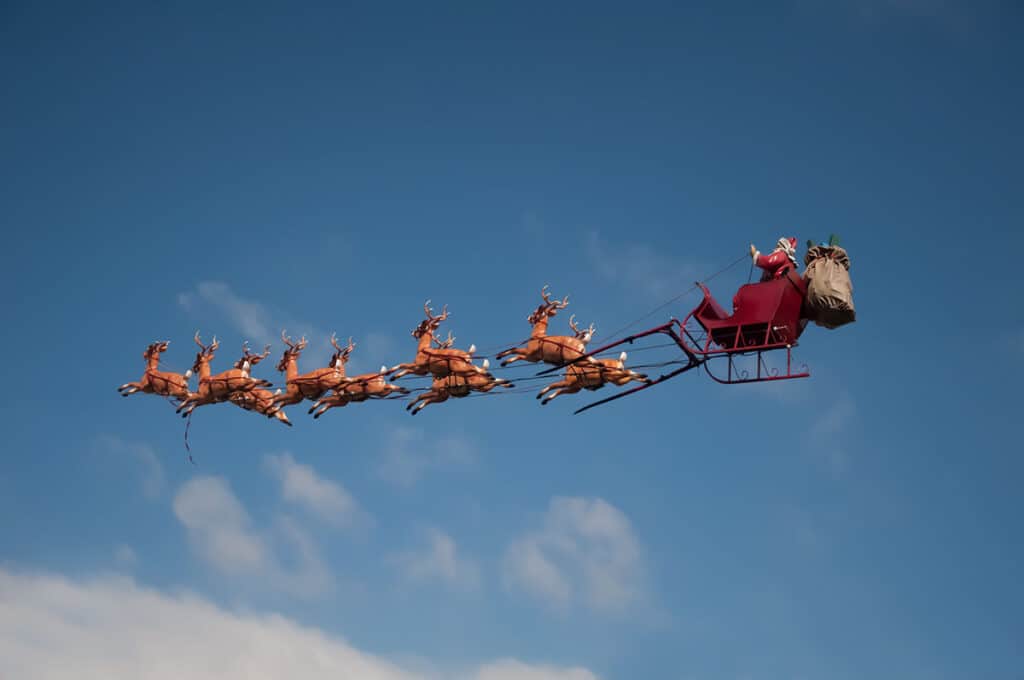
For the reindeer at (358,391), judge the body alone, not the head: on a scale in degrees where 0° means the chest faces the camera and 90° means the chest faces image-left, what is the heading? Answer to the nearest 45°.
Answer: approximately 90°

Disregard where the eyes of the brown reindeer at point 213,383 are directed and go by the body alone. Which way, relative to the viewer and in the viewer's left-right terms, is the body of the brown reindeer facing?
facing to the left of the viewer

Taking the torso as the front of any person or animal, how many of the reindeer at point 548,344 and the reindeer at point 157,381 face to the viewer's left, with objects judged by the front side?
2

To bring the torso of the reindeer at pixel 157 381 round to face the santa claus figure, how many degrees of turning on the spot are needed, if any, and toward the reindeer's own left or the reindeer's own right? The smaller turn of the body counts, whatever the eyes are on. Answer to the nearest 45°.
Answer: approximately 135° to the reindeer's own left

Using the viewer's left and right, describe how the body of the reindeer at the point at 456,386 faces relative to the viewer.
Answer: facing to the left of the viewer

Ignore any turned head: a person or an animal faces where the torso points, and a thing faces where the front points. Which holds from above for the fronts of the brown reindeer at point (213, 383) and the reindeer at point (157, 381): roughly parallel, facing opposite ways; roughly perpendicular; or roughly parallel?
roughly parallel

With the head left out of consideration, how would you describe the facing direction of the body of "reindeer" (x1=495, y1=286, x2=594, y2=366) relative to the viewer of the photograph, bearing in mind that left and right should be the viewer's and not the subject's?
facing to the left of the viewer

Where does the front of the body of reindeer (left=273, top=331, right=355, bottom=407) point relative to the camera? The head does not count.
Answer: to the viewer's left

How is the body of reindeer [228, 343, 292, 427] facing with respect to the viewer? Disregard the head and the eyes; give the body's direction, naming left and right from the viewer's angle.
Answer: facing to the left of the viewer

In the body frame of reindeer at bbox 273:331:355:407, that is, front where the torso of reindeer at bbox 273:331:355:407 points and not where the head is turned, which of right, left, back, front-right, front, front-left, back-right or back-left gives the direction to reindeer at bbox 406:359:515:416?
back-left

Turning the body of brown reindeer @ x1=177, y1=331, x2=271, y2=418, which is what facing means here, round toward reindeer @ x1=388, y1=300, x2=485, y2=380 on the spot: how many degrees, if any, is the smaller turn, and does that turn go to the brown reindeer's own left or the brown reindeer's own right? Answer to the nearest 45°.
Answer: approximately 135° to the brown reindeer's own left

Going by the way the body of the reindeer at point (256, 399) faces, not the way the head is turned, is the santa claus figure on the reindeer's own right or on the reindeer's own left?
on the reindeer's own left

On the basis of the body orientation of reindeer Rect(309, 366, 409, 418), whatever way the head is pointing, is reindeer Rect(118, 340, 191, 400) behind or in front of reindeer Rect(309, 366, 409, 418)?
in front

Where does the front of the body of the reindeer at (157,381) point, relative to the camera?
to the viewer's left
